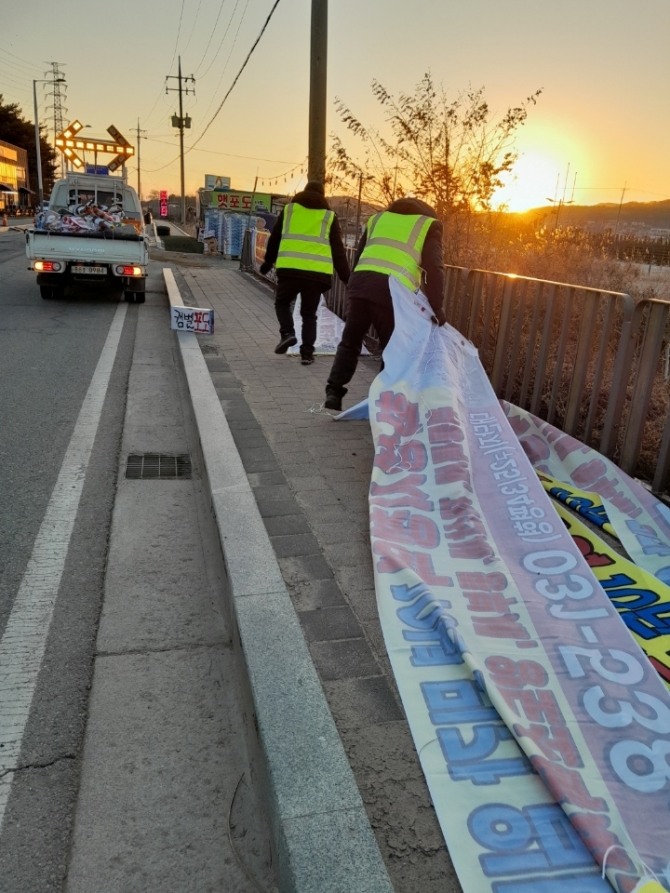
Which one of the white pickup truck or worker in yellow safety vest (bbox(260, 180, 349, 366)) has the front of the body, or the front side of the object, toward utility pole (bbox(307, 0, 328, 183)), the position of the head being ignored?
the worker in yellow safety vest

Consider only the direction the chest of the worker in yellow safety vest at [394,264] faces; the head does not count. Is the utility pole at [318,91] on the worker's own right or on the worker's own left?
on the worker's own left

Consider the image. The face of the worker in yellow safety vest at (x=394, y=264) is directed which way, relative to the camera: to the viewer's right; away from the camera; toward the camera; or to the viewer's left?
away from the camera

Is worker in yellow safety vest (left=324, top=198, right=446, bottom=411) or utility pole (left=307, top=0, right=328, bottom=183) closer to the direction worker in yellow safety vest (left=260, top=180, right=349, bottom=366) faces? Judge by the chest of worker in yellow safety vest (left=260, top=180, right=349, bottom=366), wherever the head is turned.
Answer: the utility pole

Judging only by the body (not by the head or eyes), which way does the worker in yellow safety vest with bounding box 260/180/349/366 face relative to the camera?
away from the camera

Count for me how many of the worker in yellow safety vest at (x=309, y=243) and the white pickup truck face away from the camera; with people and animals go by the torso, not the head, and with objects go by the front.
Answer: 2

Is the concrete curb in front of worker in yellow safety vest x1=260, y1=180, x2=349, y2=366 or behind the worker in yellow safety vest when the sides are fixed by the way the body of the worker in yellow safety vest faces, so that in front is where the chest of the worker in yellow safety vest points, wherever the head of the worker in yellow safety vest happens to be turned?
behind

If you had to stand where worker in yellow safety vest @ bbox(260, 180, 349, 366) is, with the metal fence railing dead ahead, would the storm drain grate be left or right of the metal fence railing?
right

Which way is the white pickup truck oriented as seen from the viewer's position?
away from the camera

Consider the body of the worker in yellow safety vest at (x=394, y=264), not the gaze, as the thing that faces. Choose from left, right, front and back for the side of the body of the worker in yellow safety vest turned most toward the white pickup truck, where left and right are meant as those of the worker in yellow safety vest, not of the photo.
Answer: left

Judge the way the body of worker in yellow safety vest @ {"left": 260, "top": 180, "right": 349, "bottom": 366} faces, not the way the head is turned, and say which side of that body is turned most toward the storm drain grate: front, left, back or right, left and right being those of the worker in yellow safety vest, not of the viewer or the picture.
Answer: back
